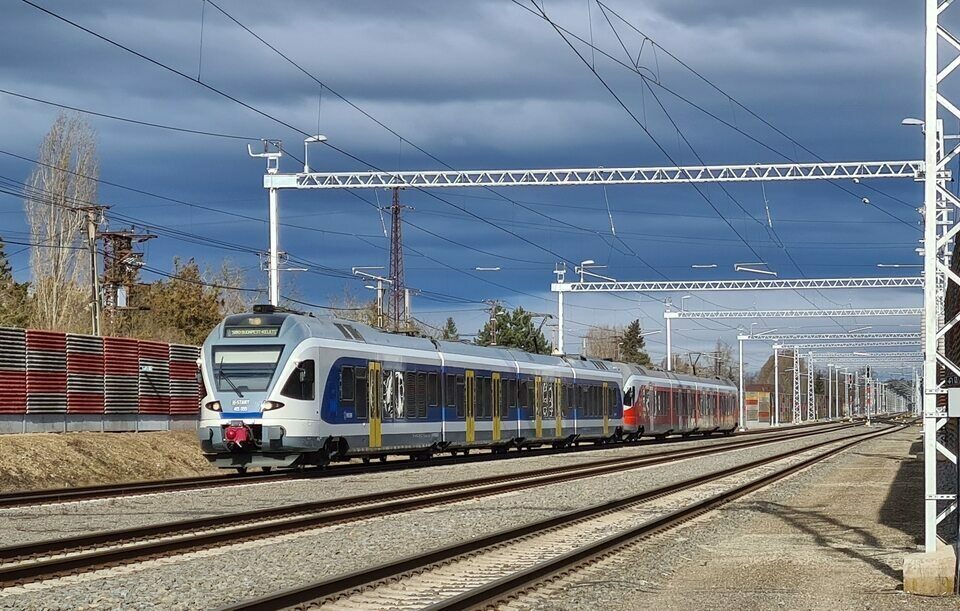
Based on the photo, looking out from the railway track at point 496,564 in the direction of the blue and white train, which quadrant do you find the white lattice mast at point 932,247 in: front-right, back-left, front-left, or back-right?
back-right

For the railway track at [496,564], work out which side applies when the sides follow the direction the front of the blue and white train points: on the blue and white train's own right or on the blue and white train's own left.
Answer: on the blue and white train's own left

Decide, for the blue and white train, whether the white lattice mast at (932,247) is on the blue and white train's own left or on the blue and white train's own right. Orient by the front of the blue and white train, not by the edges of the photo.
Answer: on the blue and white train's own left

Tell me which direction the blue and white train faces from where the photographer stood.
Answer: facing the viewer and to the left of the viewer
